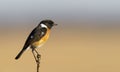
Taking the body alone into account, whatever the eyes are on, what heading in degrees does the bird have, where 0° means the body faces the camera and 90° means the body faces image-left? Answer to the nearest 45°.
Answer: approximately 270°
